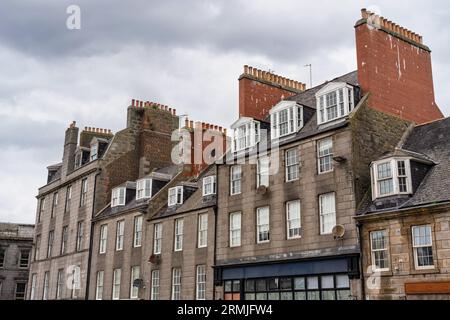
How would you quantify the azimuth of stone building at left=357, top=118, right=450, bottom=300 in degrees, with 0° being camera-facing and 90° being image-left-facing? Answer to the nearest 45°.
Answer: approximately 45°

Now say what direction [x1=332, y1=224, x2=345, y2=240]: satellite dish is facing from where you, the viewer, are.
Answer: facing the viewer and to the left of the viewer

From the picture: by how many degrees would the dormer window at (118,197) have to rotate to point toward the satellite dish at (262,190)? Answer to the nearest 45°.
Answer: approximately 90° to its left

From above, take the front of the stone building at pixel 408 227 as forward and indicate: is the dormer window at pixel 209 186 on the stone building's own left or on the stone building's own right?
on the stone building's own right

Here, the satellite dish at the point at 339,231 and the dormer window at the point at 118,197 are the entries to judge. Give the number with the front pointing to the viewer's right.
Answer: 0

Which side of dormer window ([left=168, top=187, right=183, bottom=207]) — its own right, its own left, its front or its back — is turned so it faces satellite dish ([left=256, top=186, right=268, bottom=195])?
left

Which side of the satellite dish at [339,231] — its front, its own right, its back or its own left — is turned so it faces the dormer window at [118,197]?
right

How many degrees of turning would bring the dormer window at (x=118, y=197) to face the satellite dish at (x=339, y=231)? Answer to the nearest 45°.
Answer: approximately 90° to its left

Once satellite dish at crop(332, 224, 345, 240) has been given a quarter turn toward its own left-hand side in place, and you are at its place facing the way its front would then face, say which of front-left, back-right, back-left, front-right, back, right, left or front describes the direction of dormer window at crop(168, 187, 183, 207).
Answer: back

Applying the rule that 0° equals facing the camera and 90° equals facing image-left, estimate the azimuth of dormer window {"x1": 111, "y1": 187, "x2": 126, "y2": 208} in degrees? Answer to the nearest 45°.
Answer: approximately 45°

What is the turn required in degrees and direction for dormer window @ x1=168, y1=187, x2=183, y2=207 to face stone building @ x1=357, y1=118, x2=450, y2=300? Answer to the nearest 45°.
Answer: approximately 90° to its left
